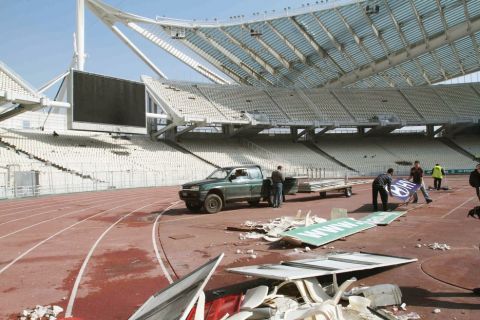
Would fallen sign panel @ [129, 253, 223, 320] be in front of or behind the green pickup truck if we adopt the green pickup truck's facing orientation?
in front

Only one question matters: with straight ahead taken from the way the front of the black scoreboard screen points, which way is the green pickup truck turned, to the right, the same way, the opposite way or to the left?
to the right

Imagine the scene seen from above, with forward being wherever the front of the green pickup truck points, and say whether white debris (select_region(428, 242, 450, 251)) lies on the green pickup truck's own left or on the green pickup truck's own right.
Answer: on the green pickup truck's own left

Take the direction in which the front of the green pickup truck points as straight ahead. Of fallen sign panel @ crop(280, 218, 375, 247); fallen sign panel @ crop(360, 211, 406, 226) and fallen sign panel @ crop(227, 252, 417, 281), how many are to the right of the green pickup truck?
0

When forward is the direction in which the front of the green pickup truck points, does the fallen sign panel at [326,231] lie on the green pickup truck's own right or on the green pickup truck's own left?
on the green pickup truck's own left

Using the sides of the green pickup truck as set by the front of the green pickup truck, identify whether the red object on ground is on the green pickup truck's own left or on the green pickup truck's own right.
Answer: on the green pickup truck's own left

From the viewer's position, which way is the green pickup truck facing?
facing the viewer and to the left of the viewer

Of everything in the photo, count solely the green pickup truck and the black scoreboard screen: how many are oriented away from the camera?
0

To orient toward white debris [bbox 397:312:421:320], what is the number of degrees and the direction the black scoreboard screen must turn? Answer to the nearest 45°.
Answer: approximately 45° to its right

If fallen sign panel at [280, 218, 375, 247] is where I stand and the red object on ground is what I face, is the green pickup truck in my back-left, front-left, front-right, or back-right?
back-right

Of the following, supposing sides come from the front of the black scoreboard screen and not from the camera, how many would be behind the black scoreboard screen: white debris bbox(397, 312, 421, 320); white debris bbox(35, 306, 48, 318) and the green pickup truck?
0

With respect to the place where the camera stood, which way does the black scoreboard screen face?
facing the viewer and to the right of the viewer

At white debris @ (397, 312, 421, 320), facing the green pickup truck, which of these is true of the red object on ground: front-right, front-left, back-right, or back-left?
front-left
